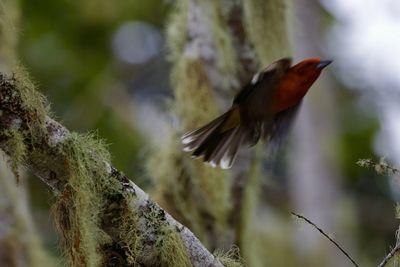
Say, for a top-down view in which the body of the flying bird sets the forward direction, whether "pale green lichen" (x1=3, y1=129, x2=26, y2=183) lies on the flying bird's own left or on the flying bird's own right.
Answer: on the flying bird's own right

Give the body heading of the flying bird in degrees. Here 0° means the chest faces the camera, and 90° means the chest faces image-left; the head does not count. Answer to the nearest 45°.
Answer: approximately 270°

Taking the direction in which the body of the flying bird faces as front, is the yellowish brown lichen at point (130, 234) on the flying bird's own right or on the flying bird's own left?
on the flying bird's own right

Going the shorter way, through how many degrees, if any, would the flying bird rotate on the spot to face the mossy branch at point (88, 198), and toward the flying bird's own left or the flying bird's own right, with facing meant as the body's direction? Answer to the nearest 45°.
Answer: approximately 135° to the flying bird's own right
